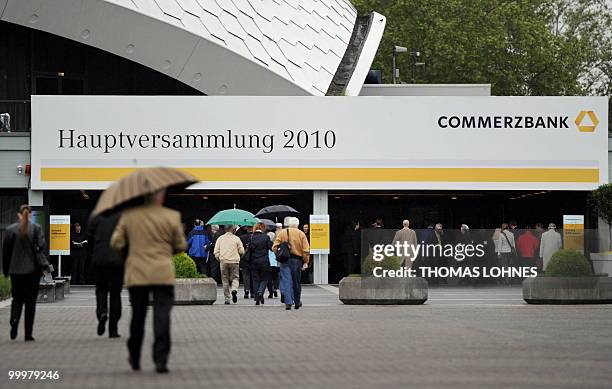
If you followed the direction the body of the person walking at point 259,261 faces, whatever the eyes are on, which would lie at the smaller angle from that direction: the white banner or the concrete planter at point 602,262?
the white banner

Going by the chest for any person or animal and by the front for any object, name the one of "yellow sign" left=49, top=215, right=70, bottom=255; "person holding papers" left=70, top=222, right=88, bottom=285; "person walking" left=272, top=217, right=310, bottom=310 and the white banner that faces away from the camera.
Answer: "person walking" left=272, top=217, right=310, bottom=310

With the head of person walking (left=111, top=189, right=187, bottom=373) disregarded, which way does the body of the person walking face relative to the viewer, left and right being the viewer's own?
facing away from the viewer

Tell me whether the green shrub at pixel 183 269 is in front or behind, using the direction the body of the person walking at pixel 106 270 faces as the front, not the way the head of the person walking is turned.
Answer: in front

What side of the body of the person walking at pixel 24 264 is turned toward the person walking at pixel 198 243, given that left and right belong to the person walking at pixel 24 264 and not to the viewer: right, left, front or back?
front

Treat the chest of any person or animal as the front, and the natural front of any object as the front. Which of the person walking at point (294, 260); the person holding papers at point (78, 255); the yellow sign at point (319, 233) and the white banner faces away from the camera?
the person walking at point (294, 260)

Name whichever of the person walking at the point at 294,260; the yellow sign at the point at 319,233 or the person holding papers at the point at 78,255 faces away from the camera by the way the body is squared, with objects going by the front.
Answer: the person walking at the point at 294,260

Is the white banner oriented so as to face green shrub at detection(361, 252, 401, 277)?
yes

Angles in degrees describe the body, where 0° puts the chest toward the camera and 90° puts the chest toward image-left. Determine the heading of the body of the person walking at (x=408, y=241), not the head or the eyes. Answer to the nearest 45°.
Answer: approximately 180°

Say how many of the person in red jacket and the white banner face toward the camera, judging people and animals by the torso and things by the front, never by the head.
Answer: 1

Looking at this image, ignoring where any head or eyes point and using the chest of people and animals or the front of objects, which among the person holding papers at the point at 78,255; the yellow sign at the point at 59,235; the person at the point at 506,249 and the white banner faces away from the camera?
the person at the point at 506,249

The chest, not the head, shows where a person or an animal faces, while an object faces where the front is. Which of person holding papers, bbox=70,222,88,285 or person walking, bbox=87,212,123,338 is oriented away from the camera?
person walking, bbox=87,212,123,338

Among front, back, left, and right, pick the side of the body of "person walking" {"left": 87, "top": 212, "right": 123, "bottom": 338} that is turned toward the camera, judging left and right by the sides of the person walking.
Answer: back
